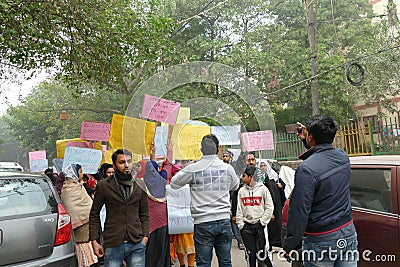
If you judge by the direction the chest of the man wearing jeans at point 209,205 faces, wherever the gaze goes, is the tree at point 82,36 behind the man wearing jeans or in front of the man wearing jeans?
in front

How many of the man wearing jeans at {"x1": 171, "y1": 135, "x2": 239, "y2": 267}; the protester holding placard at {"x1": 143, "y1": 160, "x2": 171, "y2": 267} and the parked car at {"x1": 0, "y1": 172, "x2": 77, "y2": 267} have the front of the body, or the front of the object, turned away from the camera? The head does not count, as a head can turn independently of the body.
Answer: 3

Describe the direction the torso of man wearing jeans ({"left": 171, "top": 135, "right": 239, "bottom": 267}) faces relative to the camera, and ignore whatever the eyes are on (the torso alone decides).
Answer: away from the camera

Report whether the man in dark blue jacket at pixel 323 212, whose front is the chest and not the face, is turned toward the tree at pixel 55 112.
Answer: yes

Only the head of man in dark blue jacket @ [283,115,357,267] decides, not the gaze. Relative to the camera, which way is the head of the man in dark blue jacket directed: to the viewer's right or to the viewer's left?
to the viewer's left

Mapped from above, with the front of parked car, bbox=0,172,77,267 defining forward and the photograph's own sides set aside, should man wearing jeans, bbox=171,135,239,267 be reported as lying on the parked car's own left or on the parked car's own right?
on the parked car's own right

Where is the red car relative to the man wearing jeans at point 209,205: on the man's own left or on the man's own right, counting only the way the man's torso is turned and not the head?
on the man's own right

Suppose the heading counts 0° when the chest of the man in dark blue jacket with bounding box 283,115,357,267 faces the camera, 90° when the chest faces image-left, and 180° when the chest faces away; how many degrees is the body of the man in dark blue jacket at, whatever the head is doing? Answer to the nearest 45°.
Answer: approximately 135°

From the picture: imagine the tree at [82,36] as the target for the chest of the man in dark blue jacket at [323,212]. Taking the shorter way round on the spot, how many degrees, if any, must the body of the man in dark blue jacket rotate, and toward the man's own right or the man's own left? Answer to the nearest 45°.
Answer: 0° — they already face it

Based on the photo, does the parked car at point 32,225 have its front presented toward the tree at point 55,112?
yes

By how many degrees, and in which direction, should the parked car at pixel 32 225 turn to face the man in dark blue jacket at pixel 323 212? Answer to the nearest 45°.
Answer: approximately 135° to its right

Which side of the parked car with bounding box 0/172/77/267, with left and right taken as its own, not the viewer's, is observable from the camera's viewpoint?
back
